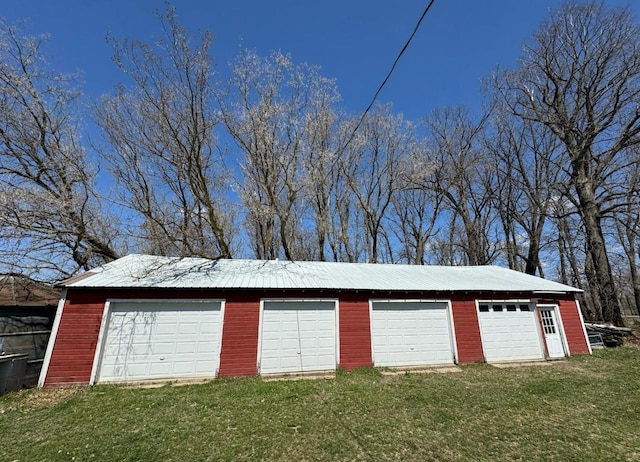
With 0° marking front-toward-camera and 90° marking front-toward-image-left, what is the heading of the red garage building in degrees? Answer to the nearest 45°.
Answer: approximately 0°

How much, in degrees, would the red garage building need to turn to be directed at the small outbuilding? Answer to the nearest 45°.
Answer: approximately 90° to its right
